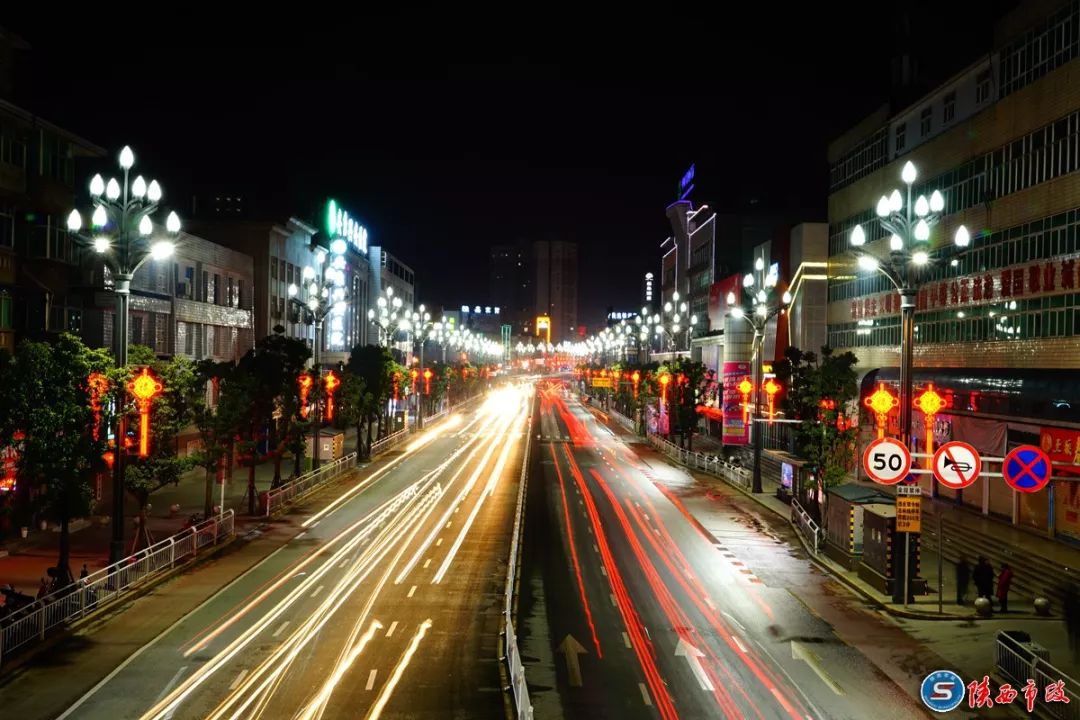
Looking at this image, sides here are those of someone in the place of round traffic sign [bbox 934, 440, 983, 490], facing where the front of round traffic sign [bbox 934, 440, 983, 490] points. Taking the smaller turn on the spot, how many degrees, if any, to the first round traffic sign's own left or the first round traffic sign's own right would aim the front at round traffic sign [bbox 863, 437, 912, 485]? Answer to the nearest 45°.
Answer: approximately 135° to the first round traffic sign's own right

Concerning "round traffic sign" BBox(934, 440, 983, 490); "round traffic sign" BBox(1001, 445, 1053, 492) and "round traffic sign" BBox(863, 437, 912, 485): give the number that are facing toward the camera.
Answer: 3

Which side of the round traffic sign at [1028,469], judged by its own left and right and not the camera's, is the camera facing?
front

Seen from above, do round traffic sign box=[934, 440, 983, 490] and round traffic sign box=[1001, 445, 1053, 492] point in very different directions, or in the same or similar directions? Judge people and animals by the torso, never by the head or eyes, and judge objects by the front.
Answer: same or similar directions

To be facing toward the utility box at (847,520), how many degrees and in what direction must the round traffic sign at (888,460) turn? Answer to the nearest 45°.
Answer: approximately 180°

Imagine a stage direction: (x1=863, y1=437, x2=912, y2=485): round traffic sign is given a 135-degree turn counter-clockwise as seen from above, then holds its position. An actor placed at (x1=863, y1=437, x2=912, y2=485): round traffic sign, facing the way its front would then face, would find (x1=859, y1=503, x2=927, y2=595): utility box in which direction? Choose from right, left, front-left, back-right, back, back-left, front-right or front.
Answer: front-left

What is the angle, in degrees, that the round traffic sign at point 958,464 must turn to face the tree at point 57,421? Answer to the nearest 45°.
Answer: approximately 90° to its right

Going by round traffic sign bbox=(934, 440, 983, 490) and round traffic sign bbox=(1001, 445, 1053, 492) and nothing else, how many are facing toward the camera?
2

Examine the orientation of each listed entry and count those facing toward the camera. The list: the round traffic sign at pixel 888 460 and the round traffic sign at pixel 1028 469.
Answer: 2

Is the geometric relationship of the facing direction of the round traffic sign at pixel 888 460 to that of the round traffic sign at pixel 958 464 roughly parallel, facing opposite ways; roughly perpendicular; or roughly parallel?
roughly parallel

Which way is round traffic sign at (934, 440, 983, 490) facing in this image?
toward the camera
